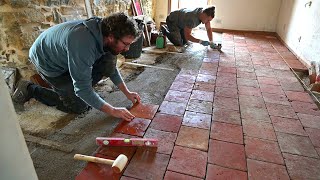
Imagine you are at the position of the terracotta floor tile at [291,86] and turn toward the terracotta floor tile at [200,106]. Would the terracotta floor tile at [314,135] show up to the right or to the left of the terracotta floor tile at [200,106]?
left

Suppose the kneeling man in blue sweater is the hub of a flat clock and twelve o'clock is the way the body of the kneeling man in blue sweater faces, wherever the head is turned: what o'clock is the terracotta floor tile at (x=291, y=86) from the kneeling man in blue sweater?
The terracotta floor tile is roughly at 12 o'clock from the kneeling man in blue sweater.

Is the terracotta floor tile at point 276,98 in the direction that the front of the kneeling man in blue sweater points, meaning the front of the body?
yes

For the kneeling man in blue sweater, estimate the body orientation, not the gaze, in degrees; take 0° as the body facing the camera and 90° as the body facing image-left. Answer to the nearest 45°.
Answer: approximately 270°

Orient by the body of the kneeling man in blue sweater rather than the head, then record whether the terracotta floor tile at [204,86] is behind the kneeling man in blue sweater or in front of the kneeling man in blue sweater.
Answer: in front

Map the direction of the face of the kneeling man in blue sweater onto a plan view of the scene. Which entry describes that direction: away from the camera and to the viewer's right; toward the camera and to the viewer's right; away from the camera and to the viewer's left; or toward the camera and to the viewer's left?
toward the camera and to the viewer's right

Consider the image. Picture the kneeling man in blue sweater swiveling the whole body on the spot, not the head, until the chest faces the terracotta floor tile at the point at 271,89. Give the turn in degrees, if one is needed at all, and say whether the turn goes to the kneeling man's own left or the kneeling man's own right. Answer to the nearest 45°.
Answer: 0° — they already face it

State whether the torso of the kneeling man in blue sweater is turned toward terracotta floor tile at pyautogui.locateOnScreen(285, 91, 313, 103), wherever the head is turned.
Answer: yes

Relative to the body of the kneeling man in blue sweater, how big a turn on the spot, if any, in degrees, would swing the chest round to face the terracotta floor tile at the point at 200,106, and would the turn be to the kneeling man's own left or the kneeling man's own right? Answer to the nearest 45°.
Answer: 0° — they already face it

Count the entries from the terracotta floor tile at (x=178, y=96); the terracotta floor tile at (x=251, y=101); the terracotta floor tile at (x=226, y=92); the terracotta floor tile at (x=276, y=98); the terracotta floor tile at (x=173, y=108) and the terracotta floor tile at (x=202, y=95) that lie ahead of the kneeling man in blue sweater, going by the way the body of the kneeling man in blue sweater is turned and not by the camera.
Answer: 6

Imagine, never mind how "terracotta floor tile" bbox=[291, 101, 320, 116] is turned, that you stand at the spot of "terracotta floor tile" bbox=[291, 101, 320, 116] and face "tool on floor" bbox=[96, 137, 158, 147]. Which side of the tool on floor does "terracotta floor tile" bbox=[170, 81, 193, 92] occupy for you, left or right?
right

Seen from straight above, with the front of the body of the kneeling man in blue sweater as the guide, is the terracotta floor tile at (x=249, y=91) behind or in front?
in front

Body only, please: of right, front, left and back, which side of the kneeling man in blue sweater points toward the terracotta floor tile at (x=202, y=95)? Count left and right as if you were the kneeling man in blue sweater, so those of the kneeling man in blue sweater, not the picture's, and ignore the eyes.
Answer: front
